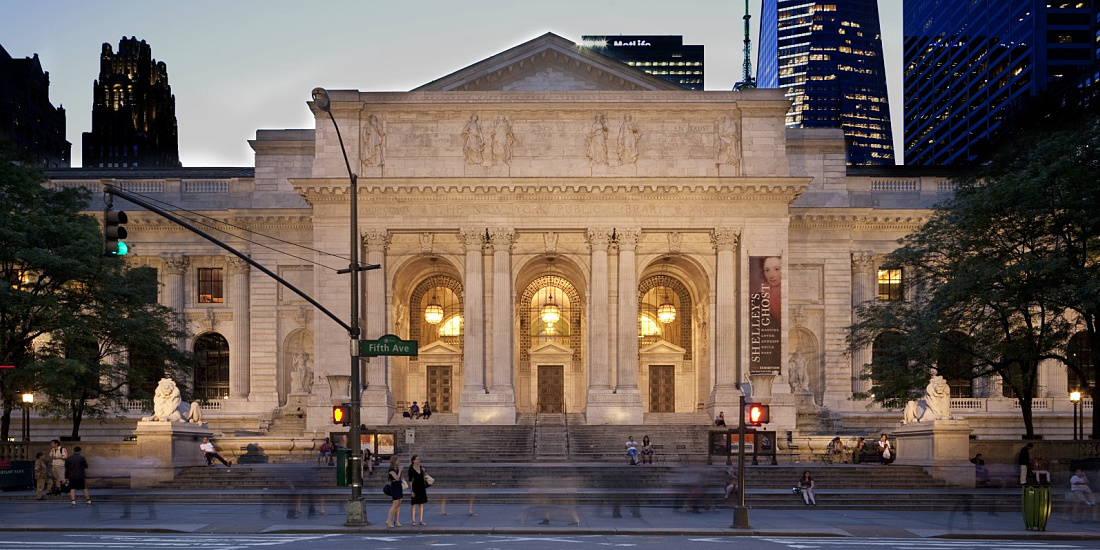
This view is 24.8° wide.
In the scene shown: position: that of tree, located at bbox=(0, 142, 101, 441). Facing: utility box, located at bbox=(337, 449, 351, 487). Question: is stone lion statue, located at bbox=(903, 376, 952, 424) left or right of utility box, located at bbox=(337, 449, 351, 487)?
left

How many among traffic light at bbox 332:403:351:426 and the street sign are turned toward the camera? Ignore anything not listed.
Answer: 2

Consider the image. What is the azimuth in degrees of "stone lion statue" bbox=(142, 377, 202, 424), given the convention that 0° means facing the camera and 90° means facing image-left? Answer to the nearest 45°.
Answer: approximately 45°

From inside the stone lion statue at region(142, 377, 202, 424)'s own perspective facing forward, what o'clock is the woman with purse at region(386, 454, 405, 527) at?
The woman with purse is roughly at 10 o'clock from the stone lion statue.

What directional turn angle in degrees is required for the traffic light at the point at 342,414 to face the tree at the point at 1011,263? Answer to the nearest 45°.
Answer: approximately 135° to its left

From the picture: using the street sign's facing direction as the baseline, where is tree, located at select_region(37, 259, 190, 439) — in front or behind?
behind

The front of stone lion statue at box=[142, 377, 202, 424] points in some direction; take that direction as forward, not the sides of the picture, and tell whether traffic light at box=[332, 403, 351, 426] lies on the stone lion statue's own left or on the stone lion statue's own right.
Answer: on the stone lion statue's own left

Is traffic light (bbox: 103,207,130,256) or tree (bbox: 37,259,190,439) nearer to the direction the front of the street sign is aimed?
the traffic light

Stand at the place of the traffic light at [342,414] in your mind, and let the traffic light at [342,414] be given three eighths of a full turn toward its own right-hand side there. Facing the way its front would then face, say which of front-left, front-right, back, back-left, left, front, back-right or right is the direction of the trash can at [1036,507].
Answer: back-right
